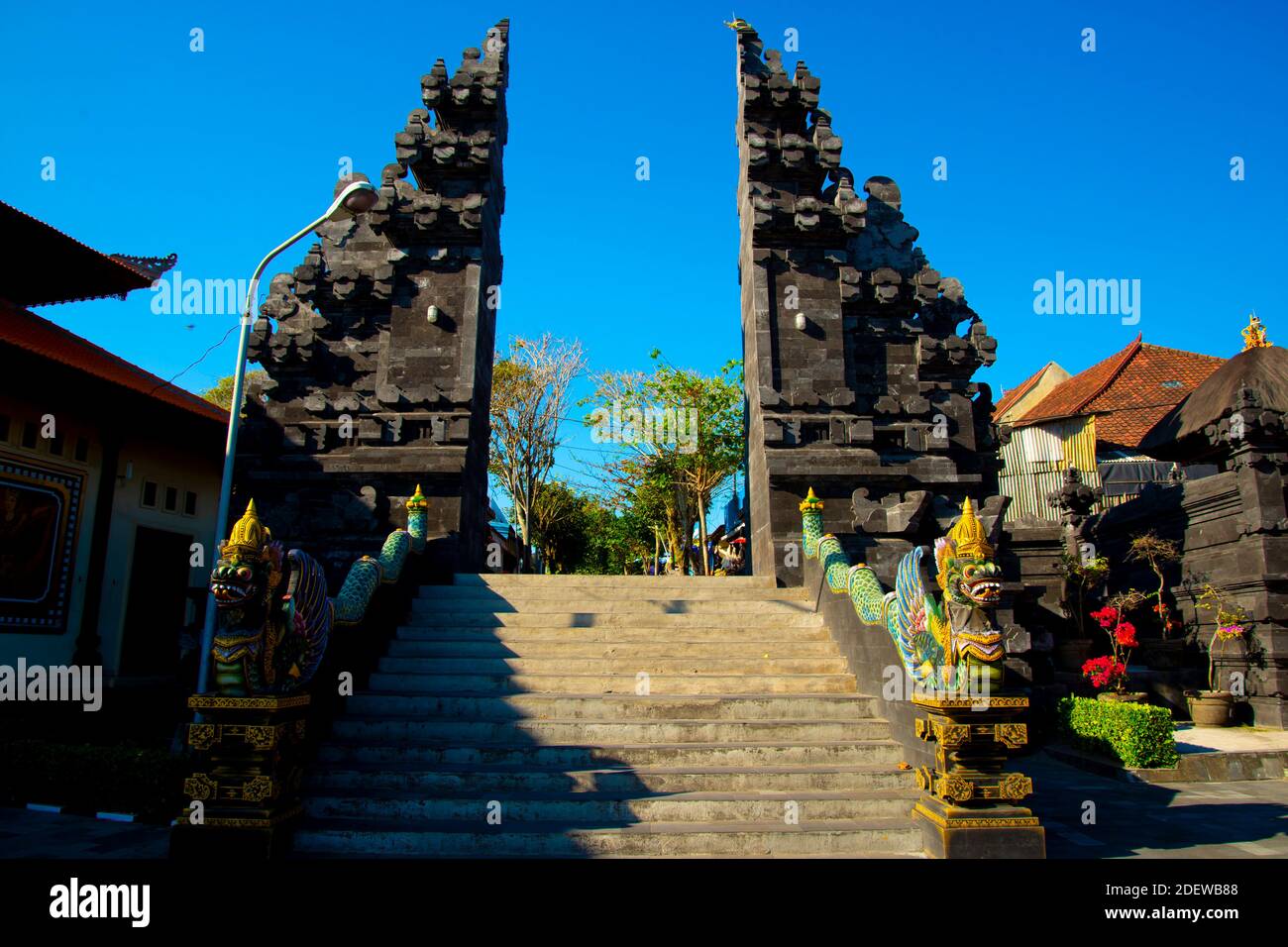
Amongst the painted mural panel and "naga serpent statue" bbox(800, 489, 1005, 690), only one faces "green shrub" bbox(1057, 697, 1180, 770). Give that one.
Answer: the painted mural panel

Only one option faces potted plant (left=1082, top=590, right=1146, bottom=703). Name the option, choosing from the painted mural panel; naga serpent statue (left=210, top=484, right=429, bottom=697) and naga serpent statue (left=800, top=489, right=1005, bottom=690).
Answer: the painted mural panel

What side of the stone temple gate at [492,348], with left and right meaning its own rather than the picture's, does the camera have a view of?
front

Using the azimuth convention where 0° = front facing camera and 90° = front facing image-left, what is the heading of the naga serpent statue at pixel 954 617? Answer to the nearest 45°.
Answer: approximately 315°

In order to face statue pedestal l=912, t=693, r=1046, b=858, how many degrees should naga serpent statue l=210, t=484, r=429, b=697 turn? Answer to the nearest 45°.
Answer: approximately 135° to its left

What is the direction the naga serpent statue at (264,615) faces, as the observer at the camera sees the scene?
facing the viewer and to the left of the viewer

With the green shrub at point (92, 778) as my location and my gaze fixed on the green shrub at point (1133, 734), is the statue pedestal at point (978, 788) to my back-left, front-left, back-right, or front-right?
front-right

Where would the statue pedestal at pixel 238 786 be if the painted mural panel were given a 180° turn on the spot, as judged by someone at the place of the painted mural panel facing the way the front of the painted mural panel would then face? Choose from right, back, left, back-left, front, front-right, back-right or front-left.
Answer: back-left

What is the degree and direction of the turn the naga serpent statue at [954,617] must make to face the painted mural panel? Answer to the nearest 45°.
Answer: approximately 135° to its right

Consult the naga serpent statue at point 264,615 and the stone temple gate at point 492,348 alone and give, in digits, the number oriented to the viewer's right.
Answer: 0

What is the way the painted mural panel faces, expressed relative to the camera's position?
facing the viewer and to the right of the viewer

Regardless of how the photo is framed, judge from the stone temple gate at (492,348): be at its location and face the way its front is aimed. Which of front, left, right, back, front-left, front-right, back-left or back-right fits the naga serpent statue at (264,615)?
front

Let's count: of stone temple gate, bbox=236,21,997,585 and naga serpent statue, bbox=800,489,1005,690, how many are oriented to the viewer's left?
0

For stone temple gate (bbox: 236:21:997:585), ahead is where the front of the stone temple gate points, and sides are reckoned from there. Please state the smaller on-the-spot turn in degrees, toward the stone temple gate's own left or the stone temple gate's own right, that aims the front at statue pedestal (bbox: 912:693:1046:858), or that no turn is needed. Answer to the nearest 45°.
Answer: approximately 45° to the stone temple gate's own left

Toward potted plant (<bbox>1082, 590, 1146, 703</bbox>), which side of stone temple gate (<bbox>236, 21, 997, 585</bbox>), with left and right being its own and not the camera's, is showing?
left
